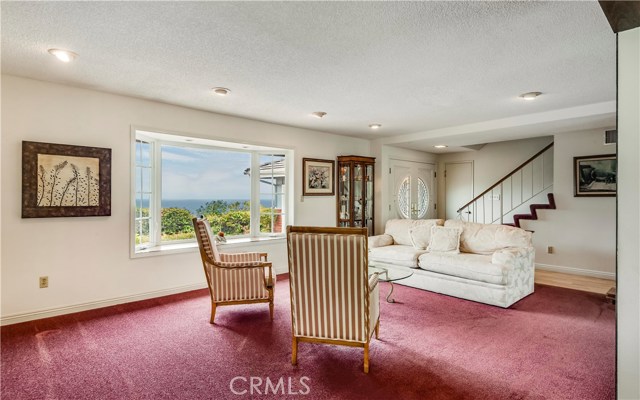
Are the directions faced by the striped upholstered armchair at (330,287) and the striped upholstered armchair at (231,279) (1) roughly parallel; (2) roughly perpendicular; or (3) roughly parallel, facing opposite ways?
roughly perpendicular

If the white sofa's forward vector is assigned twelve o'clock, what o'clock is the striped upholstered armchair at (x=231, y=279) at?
The striped upholstered armchair is roughly at 12 o'clock from the white sofa.

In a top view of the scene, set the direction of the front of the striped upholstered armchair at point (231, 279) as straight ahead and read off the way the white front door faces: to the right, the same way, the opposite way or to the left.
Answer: to the right

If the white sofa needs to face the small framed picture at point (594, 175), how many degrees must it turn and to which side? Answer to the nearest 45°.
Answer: approximately 180°

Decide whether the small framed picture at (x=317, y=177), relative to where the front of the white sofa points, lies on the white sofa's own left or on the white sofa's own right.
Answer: on the white sofa's own right

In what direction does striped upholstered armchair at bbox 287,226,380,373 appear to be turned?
away from the camera

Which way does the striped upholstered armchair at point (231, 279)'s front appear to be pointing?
to the viewer's right
